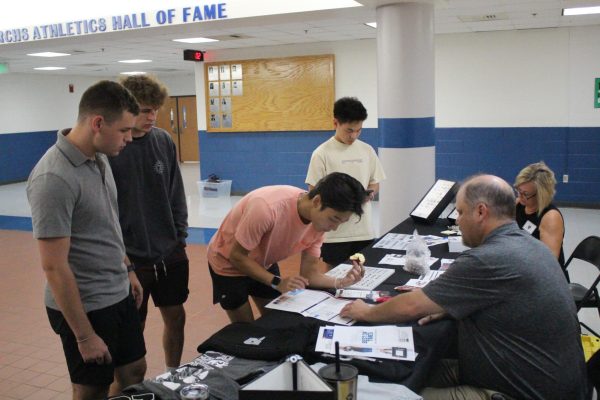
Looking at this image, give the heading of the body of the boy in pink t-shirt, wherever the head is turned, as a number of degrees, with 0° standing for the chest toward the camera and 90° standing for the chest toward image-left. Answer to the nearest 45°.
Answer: approximately 315°

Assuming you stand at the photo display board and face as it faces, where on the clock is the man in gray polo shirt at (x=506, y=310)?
The man in gray polo shirt is roughly at 12 o'clock from the photo display board.

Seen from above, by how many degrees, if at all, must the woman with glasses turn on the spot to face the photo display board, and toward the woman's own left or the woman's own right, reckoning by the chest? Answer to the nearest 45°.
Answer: approximately 90° to the woman's own right

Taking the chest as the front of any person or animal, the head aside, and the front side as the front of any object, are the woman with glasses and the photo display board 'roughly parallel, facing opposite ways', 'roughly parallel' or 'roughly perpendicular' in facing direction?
roughly perpendicular

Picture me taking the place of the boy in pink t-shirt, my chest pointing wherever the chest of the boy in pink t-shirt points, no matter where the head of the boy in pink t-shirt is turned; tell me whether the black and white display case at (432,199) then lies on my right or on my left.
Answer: on my left

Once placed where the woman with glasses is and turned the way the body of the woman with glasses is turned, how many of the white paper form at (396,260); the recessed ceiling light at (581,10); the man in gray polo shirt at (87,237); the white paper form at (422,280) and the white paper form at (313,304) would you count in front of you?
4

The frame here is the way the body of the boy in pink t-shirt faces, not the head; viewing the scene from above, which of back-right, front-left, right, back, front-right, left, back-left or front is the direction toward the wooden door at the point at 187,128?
back-left

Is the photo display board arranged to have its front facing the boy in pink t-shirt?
yes
